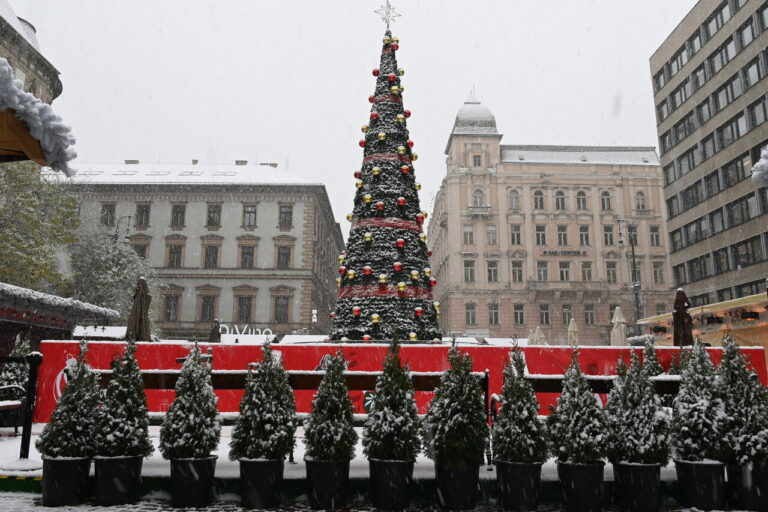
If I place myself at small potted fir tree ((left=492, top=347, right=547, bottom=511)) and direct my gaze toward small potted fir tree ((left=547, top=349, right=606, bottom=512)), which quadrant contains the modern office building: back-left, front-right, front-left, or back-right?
front-left

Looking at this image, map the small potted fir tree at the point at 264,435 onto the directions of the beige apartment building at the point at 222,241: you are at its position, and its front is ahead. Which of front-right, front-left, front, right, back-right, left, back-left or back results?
front

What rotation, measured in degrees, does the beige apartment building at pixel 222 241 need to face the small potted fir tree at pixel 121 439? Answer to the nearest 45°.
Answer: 0° — it already faces it

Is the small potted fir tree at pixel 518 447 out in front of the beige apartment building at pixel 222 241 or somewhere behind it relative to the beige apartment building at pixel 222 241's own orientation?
in front

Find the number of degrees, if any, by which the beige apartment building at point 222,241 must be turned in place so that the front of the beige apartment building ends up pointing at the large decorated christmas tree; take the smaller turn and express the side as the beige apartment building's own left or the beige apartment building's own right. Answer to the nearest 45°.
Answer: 0° — it already faces it

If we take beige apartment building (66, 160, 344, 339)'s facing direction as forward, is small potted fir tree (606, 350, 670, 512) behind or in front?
in front

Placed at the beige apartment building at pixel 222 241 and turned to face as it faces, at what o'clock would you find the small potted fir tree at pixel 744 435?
The small potted fir tree is roughly at 12 o'clock from the beige apartment building.

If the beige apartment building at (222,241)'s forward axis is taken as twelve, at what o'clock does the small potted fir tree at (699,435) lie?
The small potted fir tree is roughly at 12 o'clock from the beige apartment building.

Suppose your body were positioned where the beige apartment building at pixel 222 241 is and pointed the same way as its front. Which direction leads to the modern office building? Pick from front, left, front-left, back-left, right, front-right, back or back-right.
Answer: front-left

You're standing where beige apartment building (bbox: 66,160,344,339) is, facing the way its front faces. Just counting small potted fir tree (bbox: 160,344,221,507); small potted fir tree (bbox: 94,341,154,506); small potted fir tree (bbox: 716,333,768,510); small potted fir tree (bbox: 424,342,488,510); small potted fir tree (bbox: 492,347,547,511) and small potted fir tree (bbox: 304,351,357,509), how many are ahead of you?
6

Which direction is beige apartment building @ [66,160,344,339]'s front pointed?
toward the camera

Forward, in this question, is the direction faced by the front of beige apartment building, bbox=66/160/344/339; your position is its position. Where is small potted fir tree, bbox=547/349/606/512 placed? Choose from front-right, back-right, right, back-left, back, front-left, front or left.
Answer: front
